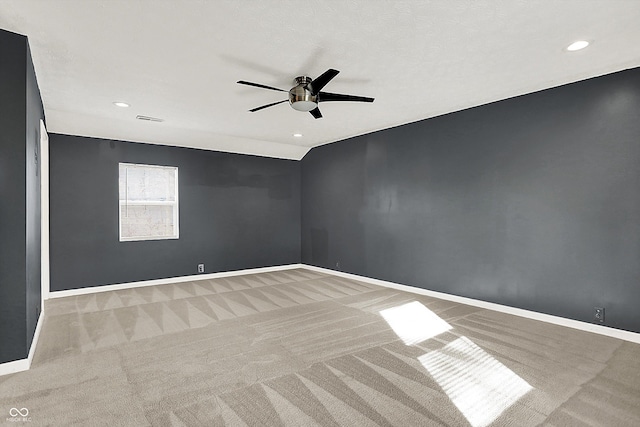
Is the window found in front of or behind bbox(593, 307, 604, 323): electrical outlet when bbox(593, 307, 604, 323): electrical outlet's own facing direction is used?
in front

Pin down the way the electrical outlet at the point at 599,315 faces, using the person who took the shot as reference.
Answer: facing the viewer and to the left of the viewer

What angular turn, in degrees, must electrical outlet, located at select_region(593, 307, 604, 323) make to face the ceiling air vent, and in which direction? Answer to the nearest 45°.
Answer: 0° — it already faces it
